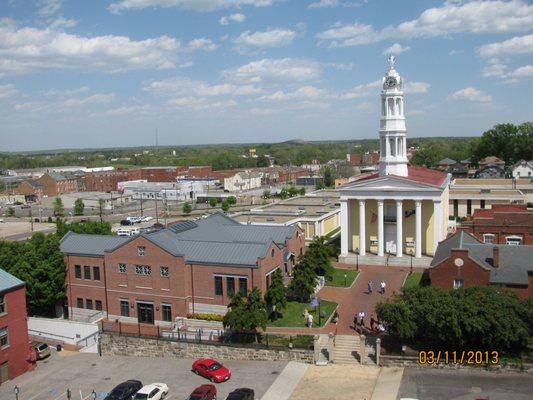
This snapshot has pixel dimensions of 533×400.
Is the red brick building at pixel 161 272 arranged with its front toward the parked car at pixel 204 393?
yes

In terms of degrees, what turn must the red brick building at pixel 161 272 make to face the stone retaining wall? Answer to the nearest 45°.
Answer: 0° — it already faces it

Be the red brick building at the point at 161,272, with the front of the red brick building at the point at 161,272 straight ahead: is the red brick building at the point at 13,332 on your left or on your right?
on your right

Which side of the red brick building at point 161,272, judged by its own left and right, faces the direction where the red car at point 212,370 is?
front

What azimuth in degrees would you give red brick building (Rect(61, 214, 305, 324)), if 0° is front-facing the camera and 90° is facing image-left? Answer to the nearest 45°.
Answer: approximately 0°

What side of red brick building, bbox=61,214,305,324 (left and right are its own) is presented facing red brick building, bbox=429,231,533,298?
left

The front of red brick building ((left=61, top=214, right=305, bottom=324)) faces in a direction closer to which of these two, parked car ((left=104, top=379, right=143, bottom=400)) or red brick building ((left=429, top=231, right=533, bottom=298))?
the parked car

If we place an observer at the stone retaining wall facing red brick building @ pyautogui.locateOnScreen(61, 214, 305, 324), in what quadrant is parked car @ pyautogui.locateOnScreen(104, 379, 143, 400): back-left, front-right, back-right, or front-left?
back-left

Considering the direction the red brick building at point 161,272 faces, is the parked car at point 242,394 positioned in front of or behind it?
in front

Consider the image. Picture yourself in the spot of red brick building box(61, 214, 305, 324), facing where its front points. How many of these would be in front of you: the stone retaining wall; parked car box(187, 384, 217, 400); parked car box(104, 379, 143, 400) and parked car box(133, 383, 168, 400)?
4

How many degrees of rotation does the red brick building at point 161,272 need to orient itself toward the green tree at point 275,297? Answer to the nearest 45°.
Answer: approximately 45° to its left

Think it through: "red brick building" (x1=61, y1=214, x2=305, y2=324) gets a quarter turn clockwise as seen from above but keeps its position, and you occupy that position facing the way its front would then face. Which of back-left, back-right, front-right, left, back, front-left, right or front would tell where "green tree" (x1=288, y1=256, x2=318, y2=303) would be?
back

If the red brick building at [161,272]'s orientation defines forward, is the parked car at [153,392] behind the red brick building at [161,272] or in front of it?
in front

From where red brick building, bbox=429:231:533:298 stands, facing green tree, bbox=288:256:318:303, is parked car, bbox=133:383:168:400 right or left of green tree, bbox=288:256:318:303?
left
